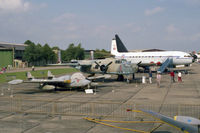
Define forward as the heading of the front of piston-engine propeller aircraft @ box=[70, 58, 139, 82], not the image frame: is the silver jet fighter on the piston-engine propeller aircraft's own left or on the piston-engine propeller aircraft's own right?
on the piston-engine propeller aircraft's own right

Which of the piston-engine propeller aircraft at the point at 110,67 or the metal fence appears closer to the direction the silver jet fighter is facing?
the metal fence

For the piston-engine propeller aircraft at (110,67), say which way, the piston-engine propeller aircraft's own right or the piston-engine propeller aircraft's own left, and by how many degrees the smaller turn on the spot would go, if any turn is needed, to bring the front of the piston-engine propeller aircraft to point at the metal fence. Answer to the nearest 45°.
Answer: approximately 45° to the piston-engine propeller aircraft's own right

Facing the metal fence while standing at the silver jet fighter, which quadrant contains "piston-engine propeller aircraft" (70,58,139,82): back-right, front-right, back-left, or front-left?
back-left
